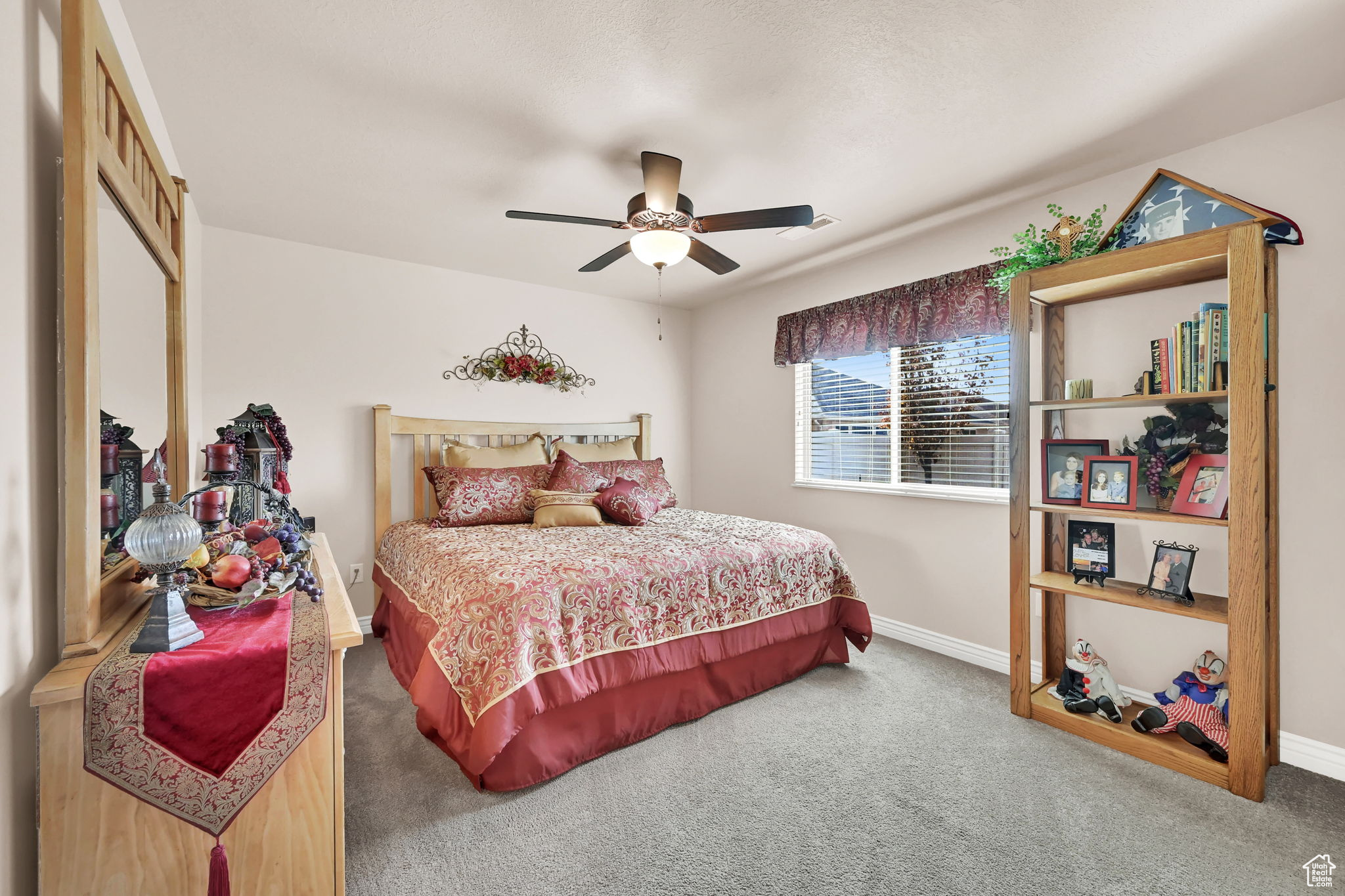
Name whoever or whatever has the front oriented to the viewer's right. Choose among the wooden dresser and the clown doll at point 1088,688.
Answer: the wooden dresser

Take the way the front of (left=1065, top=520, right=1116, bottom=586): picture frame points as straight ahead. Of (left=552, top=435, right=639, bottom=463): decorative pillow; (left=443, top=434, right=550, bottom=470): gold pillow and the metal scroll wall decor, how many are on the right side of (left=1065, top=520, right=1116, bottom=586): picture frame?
3

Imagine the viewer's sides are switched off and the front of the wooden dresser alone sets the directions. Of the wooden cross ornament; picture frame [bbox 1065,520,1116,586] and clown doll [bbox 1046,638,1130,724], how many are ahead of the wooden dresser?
3

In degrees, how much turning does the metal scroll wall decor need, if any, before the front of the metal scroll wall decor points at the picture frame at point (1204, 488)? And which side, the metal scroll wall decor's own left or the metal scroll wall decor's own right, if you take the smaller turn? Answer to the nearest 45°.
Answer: approximately 45° to the metal scroll wall decor's own left

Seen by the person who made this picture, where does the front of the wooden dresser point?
facing to the right of the viewer
